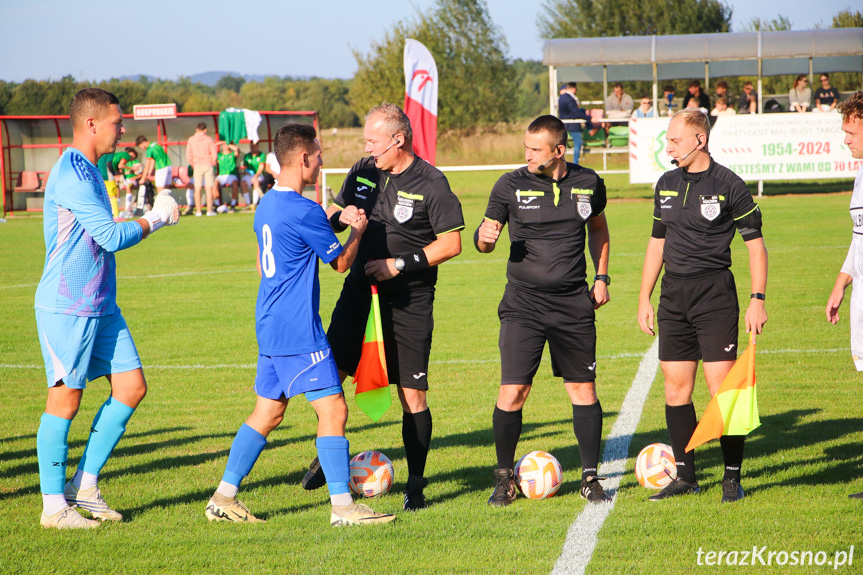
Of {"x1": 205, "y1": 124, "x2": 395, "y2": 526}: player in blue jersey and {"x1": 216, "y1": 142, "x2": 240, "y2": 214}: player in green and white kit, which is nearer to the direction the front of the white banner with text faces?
the player in blue jersey

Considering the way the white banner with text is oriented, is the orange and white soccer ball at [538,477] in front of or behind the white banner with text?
in front

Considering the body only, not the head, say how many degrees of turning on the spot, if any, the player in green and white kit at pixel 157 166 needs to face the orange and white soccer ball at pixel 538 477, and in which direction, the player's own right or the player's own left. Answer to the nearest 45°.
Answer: approximately 90° to the player's own left

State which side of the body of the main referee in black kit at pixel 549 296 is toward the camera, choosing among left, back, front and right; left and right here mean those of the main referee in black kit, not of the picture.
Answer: front

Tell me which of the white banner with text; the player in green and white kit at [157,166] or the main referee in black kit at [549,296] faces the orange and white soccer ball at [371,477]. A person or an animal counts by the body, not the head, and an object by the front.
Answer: the white banner with text

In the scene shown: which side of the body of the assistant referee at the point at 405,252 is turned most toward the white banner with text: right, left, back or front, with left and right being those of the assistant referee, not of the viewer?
back

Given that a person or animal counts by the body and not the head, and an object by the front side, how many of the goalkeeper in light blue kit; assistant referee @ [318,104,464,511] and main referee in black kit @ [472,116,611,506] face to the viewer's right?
1

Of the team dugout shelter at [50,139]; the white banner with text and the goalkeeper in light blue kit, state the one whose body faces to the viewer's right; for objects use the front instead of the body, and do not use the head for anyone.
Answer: the goalkeeper in light blue kit

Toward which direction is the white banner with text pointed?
toward the camera

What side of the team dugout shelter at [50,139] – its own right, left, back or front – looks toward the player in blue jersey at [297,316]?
front

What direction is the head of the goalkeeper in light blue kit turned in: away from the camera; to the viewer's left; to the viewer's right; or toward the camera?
to the viewer's right

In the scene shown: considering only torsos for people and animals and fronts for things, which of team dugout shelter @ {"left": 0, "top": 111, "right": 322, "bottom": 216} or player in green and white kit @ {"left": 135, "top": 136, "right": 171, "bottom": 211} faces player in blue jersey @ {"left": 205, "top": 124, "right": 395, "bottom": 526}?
the team dugout shelter

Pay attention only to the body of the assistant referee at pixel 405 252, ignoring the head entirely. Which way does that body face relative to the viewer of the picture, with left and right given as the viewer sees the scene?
facing the viewer and to the left of the viewer
